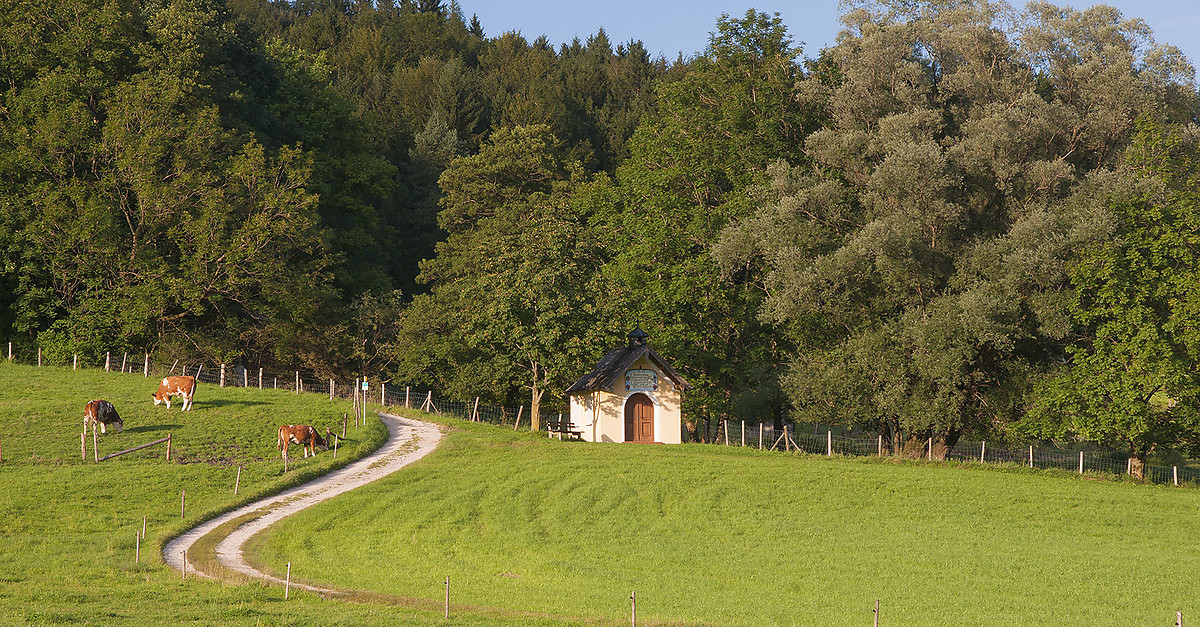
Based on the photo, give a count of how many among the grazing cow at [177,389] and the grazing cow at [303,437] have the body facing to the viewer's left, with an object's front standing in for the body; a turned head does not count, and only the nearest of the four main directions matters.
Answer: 1

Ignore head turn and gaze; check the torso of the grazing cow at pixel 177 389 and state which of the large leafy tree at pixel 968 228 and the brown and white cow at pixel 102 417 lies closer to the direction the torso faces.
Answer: the brown and white cow

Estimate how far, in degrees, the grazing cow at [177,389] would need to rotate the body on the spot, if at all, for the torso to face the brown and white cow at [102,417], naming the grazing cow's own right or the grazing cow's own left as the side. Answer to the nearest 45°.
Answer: approximately 45° to the grazing cow's own left

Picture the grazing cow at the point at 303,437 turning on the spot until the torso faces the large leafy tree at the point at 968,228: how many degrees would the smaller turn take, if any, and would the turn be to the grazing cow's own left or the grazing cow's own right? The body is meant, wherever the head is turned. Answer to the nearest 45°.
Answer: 0° — it already faces it

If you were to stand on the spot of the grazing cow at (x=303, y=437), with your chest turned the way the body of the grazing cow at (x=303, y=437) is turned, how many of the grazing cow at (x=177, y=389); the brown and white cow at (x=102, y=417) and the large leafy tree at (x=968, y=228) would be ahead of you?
1

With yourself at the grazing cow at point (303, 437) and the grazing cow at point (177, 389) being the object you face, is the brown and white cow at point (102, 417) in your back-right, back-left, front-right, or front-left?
front-left

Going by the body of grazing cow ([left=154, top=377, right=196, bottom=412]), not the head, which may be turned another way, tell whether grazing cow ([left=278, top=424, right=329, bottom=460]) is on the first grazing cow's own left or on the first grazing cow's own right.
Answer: on the first grazing cow's own left

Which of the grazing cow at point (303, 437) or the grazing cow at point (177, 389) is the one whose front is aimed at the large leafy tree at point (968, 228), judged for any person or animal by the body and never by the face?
the grazing cow at point (303, 437)

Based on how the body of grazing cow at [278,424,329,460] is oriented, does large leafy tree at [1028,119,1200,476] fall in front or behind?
in front

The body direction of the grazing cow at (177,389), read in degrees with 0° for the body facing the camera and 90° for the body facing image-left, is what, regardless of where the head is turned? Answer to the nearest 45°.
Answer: approximately 90°

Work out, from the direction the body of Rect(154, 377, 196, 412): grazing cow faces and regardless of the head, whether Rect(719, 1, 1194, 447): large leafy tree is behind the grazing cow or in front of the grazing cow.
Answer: behind

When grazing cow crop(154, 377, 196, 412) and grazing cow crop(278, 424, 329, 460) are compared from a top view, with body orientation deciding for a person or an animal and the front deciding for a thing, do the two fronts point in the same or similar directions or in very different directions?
very different directions

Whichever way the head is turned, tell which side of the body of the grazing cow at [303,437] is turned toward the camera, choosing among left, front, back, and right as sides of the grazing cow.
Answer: right

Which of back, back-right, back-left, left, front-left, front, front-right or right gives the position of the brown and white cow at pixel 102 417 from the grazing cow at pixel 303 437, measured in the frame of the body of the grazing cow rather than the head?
back
